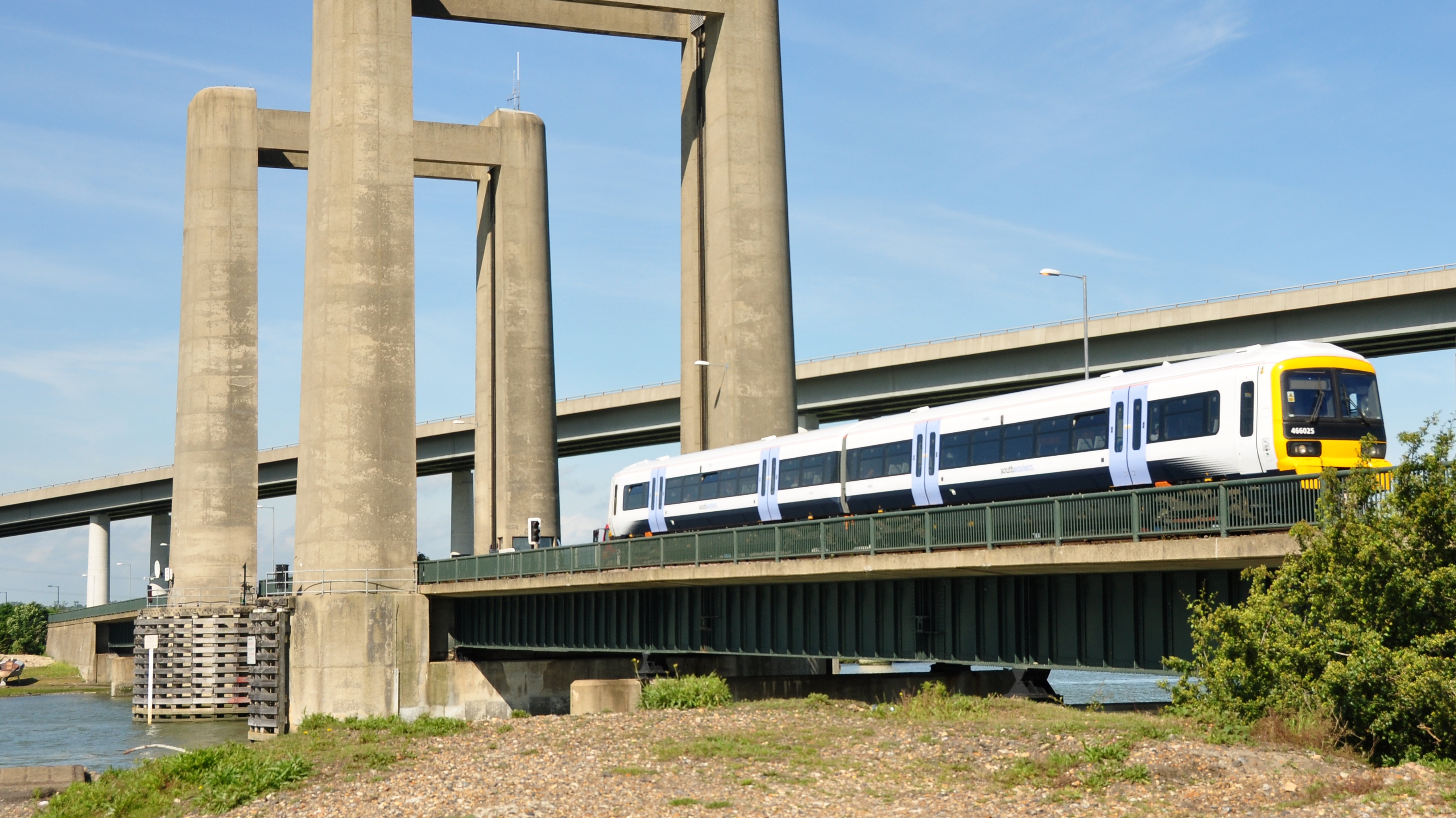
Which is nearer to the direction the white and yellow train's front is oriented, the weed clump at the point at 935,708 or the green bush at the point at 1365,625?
the green bush

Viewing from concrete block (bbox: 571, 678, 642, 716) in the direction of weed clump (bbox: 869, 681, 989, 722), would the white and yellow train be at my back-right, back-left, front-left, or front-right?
front-left

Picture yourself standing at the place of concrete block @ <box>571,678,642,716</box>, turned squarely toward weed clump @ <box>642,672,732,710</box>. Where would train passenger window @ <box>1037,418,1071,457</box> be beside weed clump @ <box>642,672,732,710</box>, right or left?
left

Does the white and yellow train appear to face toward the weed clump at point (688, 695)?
no

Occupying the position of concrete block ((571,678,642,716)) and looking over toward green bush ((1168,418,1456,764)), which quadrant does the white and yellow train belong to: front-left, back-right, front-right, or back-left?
front-left

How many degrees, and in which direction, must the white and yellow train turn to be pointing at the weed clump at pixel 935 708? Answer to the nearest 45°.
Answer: approximately 90° to its right

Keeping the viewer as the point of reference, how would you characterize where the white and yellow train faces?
facing the viewer and to the right of the viewer

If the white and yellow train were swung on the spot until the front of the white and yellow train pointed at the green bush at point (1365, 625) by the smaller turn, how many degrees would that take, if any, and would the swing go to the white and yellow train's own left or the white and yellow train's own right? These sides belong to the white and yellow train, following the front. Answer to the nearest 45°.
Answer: approximately 45° to the white and yellow train's own right
